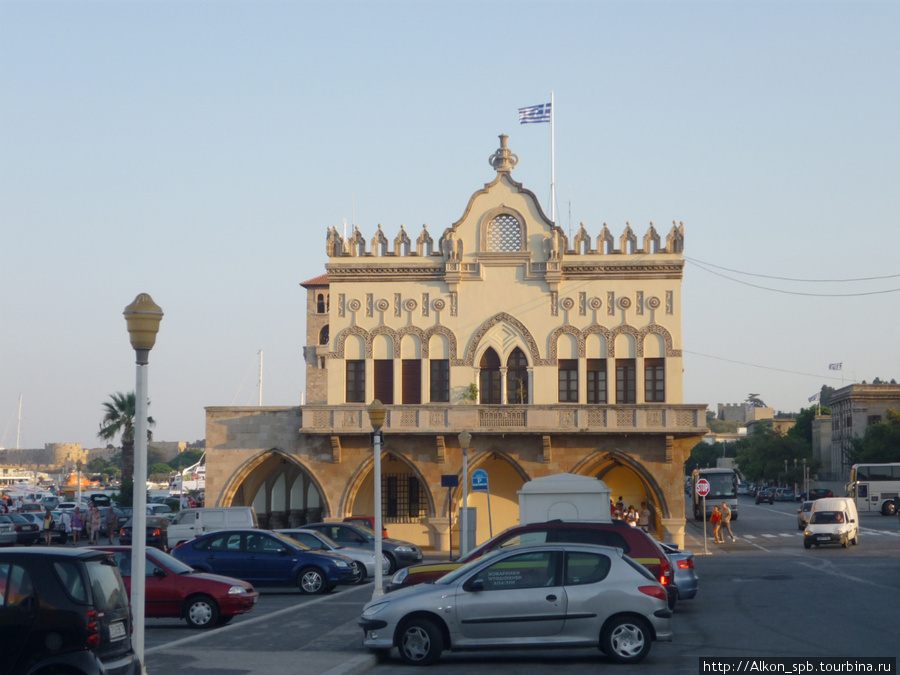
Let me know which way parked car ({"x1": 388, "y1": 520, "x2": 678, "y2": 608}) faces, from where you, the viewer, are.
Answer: facing to the left of the viewer

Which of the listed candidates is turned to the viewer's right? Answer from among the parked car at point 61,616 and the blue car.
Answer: the blue car

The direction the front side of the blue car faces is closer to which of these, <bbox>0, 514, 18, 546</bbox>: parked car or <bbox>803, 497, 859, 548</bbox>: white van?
the white van

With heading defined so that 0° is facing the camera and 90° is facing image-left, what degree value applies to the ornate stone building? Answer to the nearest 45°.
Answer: approximately 0°

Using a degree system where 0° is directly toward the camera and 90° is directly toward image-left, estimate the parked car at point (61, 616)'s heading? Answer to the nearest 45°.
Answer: approximately 135°

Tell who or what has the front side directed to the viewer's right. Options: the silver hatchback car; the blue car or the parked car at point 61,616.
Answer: the blue car

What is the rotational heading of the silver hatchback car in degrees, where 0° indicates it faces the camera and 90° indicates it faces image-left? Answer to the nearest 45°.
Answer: approximately 90°

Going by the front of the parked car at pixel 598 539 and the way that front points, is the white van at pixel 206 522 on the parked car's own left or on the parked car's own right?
on the parked car's own right

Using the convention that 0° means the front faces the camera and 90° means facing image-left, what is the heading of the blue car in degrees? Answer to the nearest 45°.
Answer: approximately 270°

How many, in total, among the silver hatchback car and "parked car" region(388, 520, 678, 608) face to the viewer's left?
2
